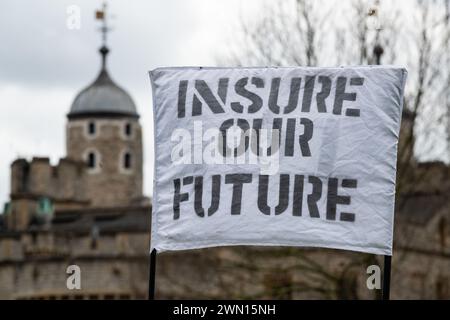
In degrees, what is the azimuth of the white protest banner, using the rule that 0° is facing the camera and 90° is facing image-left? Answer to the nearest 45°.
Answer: approximately 0°
